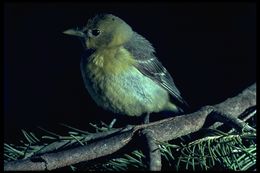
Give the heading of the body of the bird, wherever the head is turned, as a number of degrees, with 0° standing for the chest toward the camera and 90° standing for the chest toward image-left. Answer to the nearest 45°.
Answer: approximately 90°
